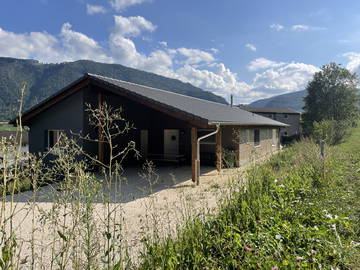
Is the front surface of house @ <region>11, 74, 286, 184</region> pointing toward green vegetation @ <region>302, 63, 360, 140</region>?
no
